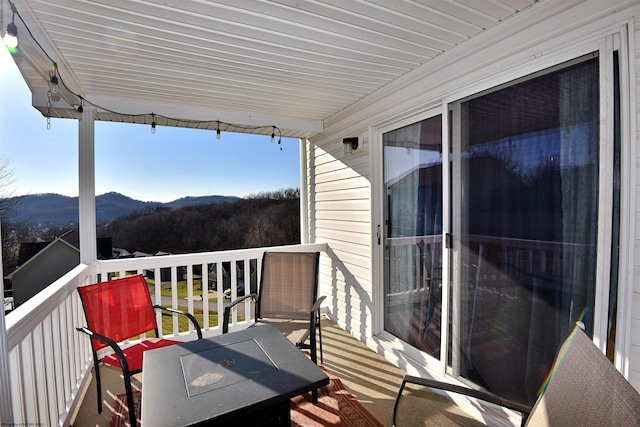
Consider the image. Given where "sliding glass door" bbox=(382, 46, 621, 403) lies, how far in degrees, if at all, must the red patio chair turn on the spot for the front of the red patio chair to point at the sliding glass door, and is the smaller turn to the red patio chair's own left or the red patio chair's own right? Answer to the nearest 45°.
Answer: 0° — it already faces it

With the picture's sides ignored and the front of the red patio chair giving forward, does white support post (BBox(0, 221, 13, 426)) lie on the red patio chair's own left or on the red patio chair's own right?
on the red patio chair's own right

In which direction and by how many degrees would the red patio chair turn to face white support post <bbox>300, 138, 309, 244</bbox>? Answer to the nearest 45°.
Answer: approximately 90° to its left

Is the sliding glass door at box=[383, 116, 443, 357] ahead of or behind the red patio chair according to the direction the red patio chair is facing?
ahead

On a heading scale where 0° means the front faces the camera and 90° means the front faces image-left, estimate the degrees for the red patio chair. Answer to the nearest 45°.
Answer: approximately 315°

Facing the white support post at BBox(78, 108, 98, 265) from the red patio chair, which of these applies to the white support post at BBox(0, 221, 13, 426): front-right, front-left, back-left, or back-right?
back-left
